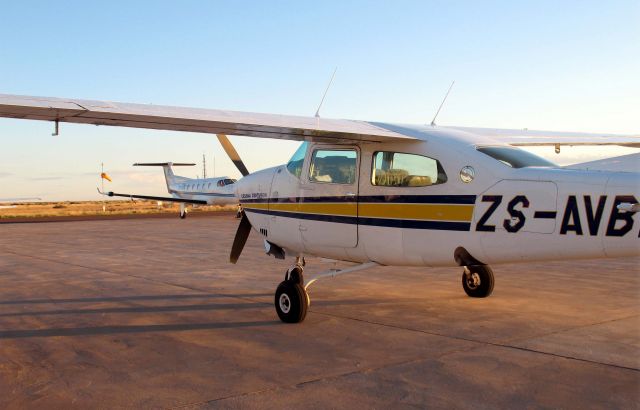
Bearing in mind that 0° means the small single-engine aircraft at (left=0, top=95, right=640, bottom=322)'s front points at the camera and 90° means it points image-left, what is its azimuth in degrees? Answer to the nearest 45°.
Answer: approximately 135°
